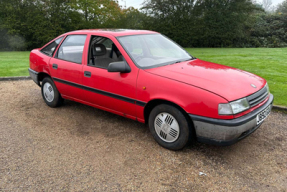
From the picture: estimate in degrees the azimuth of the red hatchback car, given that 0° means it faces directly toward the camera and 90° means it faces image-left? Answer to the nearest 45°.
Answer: approximately 315°

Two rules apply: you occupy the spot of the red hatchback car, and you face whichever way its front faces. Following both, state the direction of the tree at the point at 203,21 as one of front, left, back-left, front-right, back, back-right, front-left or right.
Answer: back-left
